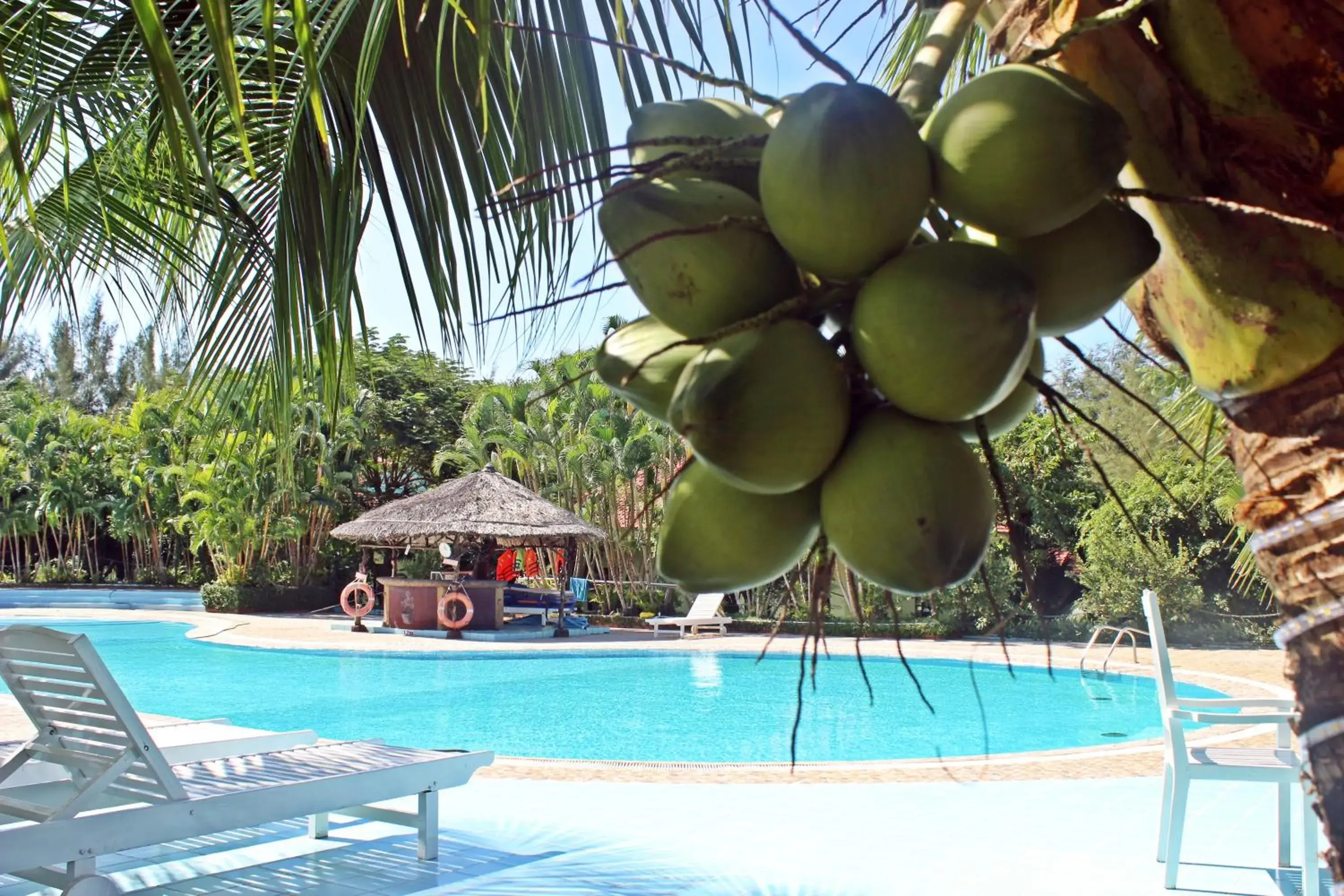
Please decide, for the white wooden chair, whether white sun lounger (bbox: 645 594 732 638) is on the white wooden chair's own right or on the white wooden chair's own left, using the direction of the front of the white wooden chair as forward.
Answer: on the white wooden chair's own left

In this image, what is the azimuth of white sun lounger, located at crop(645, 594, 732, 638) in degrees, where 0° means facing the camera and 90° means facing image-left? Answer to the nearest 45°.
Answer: approximately 45°

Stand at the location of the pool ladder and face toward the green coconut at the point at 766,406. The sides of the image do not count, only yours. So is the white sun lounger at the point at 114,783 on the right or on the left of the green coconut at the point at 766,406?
right

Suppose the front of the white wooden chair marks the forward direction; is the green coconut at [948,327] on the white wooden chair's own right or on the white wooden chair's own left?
on the white wooden chair's own right

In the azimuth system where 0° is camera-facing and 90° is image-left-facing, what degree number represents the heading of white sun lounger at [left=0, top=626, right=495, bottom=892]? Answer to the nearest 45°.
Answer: approximately 225°

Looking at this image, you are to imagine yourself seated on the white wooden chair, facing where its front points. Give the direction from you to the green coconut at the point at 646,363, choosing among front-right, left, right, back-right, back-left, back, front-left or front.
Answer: right

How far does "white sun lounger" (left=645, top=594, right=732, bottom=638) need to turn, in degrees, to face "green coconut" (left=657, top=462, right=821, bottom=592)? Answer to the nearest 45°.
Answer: approximately 45° to its left

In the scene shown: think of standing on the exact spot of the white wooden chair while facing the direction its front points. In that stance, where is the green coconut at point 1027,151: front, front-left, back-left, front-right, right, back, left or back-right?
right

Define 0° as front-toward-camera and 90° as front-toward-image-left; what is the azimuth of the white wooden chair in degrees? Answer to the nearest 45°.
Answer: approximately 270°

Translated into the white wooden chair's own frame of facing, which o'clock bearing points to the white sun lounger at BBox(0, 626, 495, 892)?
The white sun lounger is roughly at 5 o'clock from the white wooden chair.

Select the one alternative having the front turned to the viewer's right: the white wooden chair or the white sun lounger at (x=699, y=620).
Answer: the white wooden chair

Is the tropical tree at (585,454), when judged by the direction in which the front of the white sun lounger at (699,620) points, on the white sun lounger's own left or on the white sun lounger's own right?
on the white sun lounger's own right

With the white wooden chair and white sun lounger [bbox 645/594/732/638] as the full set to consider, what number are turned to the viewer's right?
1
